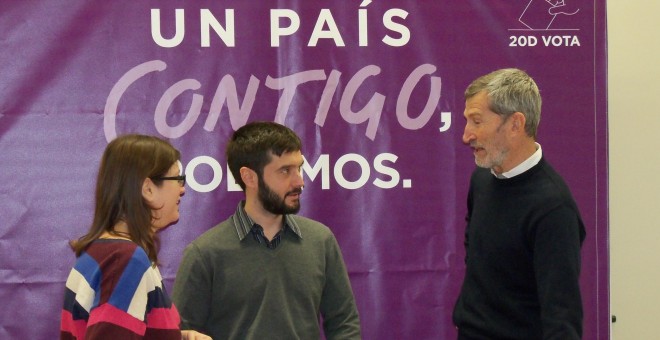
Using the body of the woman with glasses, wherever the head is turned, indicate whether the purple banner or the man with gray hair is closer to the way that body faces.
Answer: the man with gray hair

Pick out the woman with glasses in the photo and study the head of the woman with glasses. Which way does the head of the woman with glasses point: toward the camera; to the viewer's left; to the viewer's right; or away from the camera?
to the viewer's right

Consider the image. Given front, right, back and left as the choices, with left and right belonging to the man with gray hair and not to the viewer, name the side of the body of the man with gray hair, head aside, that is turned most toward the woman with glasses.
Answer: front

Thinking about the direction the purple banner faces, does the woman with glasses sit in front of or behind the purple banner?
in front

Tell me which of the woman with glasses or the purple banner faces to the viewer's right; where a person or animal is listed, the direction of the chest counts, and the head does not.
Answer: the woman with glasses

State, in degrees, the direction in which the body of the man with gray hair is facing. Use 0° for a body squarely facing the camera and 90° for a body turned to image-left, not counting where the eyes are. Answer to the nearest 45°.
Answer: approximately 45°

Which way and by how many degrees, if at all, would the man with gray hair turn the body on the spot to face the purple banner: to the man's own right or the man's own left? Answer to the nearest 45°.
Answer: approximately 90° to the man's own right

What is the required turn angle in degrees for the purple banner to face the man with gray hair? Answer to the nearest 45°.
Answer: approximately 45° to its left

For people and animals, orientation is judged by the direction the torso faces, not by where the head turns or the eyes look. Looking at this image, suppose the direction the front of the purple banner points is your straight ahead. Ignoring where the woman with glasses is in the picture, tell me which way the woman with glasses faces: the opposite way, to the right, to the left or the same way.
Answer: to the left

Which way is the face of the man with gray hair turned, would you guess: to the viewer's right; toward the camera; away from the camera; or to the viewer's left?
to the viewer's left

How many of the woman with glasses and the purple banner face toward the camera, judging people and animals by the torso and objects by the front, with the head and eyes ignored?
1

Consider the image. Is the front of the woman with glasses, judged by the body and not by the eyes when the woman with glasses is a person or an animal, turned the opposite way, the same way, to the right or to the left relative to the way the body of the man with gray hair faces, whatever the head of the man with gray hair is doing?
the opposite way

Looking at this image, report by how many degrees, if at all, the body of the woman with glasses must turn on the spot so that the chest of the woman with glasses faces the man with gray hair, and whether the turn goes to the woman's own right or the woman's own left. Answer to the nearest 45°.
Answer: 0° — they already face them

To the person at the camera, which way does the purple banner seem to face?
facing the viewer

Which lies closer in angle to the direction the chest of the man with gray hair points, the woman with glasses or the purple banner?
the woman with glasses

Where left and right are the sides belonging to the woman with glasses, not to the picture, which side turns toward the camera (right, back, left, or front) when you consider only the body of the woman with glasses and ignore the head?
right
